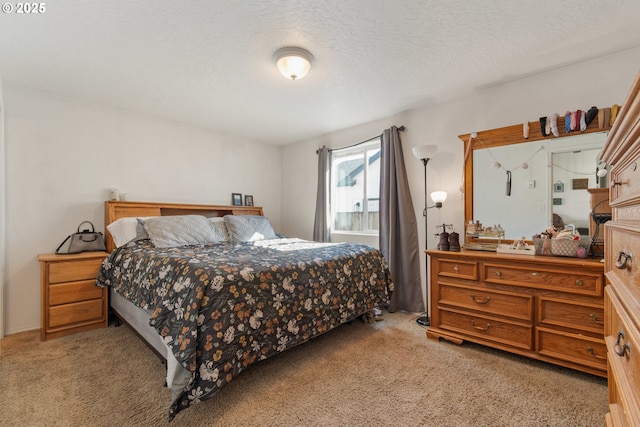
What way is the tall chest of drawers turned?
to the viewer's left

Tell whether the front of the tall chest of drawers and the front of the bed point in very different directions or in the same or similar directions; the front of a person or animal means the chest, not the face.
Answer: very different directions

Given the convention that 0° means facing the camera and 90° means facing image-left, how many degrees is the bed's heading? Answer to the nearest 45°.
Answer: approximately 315°

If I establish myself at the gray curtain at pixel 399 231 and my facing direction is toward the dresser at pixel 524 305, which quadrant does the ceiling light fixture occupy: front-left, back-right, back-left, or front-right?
front-right

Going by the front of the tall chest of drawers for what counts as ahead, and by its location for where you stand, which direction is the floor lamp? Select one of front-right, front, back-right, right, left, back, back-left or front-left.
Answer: front-right

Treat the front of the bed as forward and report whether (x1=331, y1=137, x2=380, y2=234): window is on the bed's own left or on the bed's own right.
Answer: on the bed's own left

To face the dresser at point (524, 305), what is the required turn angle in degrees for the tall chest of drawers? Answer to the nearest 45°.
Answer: approximately 90° to its right

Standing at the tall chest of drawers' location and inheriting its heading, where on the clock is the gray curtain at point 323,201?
The gray curtain is roughly at 1 o'clock from the tall chest of drawers.

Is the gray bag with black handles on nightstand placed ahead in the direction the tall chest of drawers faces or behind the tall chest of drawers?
ahead

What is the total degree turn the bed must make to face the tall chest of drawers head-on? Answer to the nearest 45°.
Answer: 0° — it already faces it

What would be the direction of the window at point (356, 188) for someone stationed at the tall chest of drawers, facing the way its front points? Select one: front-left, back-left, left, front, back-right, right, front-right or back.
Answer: front-right

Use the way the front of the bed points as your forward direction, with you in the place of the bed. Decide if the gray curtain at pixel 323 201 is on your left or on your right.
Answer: on your left

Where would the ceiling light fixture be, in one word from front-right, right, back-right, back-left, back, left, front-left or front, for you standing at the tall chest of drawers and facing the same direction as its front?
front

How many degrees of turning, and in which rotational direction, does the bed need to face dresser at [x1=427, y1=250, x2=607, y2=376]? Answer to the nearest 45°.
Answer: approximately 45° to its left

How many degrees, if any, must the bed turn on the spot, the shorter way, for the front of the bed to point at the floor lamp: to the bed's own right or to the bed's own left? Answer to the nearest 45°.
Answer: approximately 45° to the bed's own left

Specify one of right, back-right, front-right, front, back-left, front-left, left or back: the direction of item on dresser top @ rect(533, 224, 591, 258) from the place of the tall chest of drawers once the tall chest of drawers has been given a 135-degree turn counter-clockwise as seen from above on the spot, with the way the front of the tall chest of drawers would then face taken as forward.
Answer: back-left
